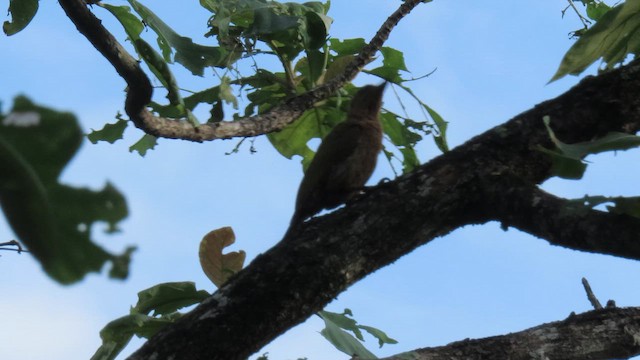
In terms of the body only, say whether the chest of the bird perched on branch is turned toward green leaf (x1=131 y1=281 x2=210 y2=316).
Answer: no

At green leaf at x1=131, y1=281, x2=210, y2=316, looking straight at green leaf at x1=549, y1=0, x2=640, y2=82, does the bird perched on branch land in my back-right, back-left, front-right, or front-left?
front-left

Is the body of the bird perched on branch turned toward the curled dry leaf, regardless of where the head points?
no

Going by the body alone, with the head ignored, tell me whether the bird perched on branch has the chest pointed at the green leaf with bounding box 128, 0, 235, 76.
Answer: no
